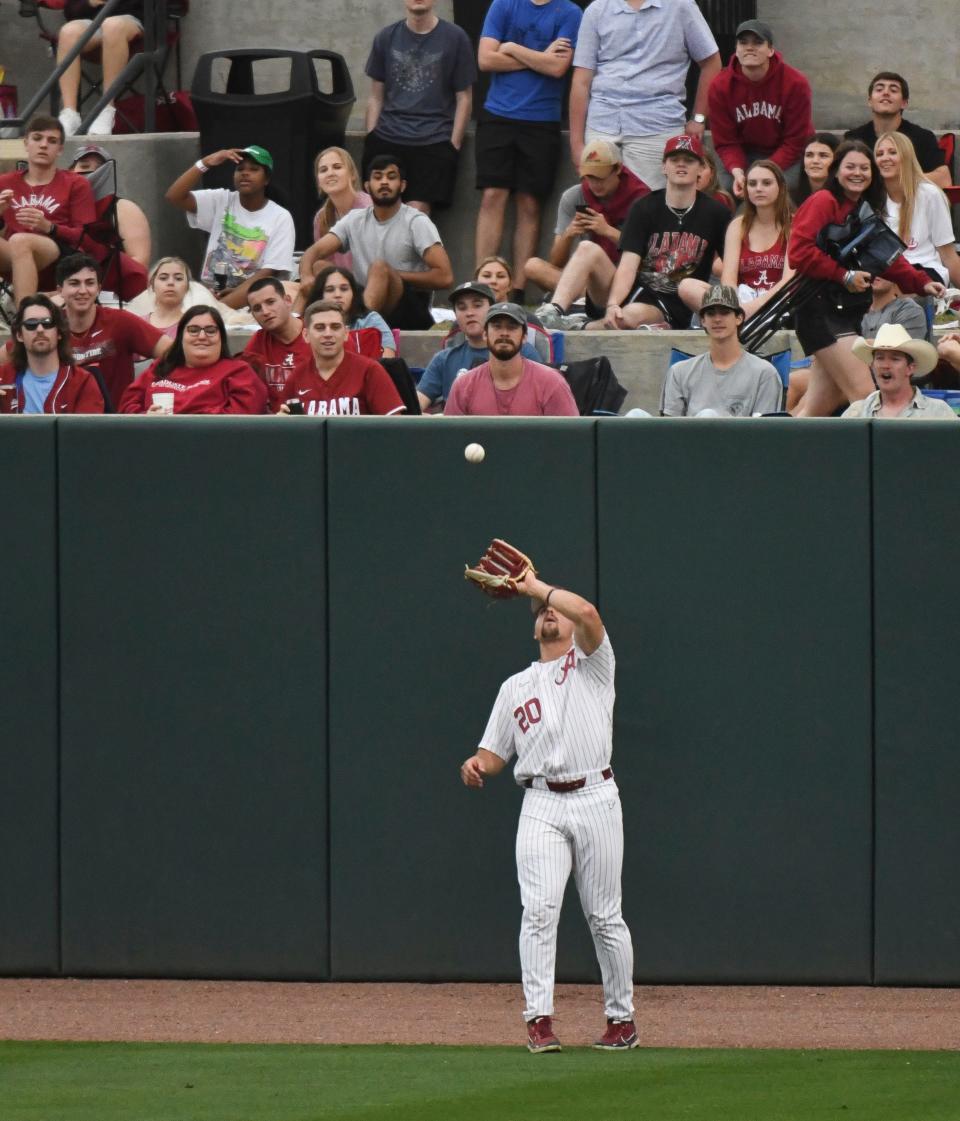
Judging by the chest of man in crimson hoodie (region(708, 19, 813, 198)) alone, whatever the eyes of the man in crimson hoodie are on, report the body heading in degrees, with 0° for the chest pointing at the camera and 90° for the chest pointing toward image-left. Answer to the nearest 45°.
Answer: approximately 0°

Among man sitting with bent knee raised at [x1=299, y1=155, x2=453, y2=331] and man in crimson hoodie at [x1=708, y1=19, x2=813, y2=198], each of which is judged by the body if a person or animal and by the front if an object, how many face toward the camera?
2

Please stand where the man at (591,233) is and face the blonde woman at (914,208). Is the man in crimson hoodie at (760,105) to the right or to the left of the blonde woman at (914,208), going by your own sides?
left

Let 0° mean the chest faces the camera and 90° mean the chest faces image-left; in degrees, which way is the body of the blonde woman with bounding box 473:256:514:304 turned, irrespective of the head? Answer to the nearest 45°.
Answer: approximately 0°
